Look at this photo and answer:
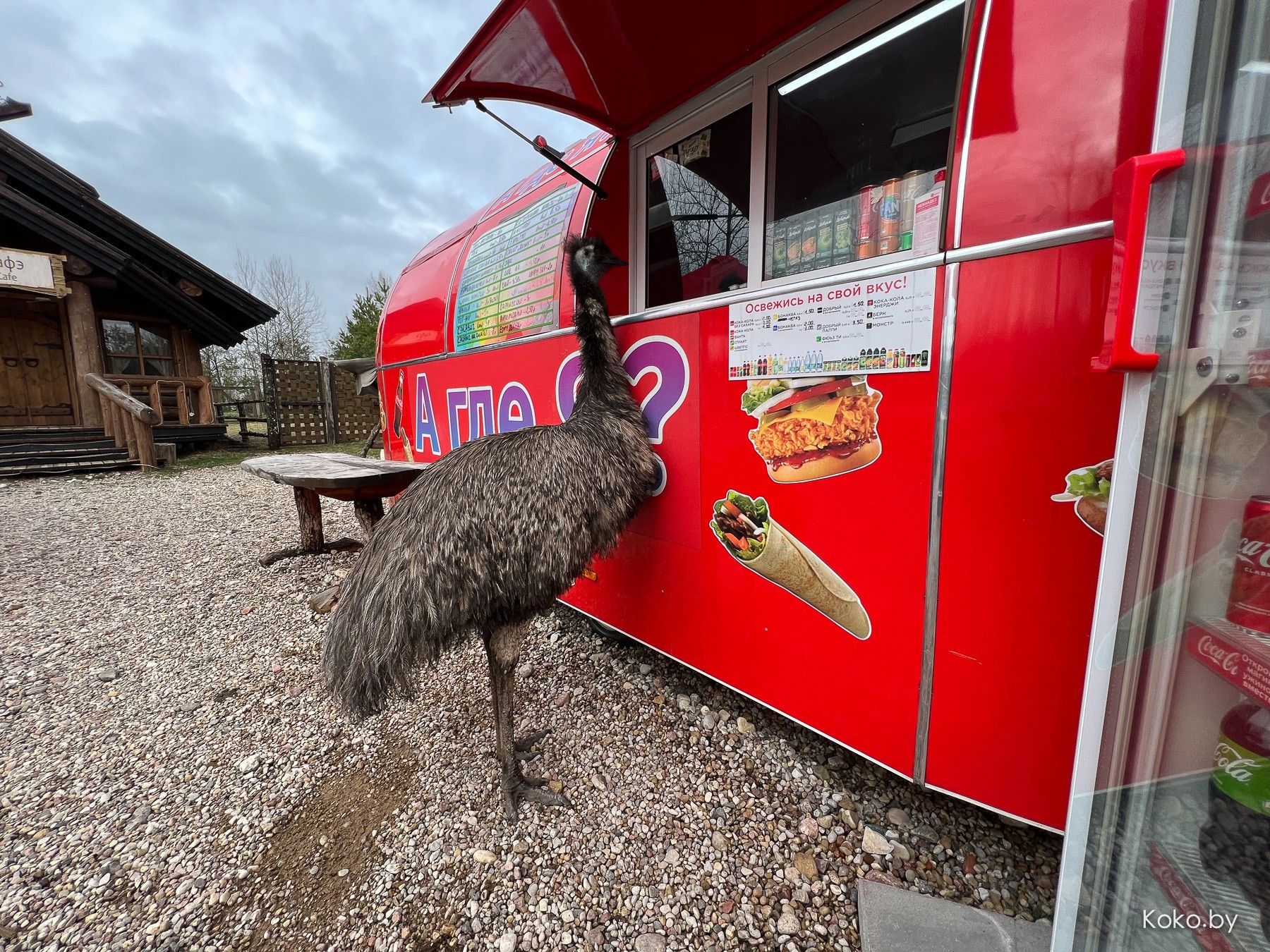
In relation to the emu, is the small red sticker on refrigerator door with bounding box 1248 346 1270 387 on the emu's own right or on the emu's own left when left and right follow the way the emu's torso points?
on the emu's own right

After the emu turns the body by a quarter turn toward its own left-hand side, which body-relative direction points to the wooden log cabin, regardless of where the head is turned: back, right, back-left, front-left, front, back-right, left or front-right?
front-left

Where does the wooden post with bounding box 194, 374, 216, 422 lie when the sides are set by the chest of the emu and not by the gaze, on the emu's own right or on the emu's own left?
on the emu's own left

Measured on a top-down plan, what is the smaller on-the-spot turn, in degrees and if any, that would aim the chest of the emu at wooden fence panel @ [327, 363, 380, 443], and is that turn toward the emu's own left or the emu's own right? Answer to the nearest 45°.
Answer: approximately 90° to the emu's own left

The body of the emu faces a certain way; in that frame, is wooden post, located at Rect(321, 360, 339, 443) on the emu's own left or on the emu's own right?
on the emu's own left

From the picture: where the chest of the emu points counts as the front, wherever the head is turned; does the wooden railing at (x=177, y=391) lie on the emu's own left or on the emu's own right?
on the emu's own left

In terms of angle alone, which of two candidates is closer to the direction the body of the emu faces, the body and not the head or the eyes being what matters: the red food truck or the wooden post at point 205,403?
the red food truck

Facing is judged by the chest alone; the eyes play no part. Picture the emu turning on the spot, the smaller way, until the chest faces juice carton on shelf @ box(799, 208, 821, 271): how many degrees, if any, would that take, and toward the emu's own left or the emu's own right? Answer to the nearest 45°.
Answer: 0° — it already faces it

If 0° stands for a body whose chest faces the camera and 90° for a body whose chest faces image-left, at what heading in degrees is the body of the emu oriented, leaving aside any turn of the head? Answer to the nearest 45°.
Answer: approximately 270°

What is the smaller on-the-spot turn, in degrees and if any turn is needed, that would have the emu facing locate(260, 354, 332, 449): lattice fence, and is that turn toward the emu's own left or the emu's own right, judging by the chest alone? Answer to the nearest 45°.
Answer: approximately 90° to the emu's own left

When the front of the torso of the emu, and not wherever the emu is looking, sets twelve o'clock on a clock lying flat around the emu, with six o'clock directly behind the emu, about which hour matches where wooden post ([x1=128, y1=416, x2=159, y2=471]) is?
The wooden post is roughly at 8 o'clock from the emu.
